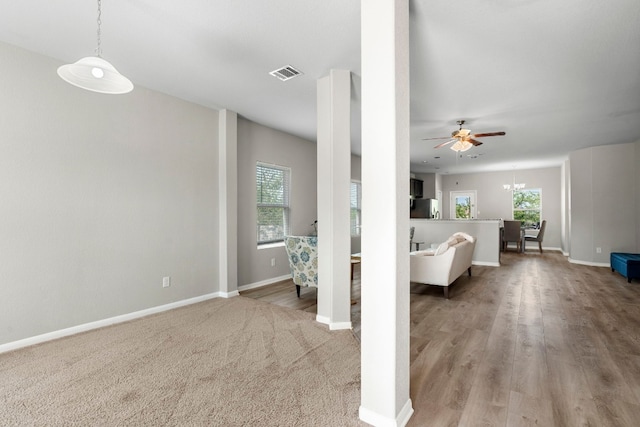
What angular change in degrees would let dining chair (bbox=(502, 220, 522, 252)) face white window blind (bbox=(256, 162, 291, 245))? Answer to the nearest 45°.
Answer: approximately 135° to its left

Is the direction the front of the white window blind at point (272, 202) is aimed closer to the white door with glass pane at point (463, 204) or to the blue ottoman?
the blue ottoman

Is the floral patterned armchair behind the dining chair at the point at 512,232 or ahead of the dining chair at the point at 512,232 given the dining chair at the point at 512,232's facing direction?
behind

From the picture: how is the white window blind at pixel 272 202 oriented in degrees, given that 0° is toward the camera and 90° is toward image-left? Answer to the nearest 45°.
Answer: approximately 315°

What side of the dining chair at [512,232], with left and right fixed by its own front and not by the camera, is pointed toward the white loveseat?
back

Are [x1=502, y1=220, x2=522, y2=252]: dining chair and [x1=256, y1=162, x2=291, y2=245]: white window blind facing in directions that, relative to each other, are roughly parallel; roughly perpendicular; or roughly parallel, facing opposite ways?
roughly perpendicular

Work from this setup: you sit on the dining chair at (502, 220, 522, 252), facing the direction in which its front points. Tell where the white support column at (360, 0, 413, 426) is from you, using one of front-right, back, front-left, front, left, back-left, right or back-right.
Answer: back

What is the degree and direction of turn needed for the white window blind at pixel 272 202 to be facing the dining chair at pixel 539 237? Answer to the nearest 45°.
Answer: approximately 45° to its left

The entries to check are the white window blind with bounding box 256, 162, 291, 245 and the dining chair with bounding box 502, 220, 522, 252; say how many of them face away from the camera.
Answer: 1

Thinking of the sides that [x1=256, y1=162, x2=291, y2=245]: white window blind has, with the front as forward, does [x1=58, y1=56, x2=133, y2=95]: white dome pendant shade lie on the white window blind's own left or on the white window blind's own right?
on the white window blind's own right

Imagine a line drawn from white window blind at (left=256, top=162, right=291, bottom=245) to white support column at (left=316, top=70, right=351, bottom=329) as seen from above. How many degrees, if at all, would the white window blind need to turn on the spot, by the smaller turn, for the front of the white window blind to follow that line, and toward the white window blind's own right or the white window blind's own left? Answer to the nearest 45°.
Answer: approximately 45° to the white window blind's own right

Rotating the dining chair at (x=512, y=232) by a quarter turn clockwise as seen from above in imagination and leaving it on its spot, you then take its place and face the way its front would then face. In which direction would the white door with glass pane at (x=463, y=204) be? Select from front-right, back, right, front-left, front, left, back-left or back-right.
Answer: back-left

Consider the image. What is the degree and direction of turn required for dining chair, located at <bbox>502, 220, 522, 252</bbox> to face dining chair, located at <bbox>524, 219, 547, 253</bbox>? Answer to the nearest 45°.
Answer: approximately 45° to its right

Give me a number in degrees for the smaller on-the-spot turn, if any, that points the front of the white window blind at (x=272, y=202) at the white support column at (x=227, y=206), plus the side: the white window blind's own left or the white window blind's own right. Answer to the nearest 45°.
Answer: approximately 90° to the white window blind's own right

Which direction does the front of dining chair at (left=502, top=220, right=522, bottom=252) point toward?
away from the camera
